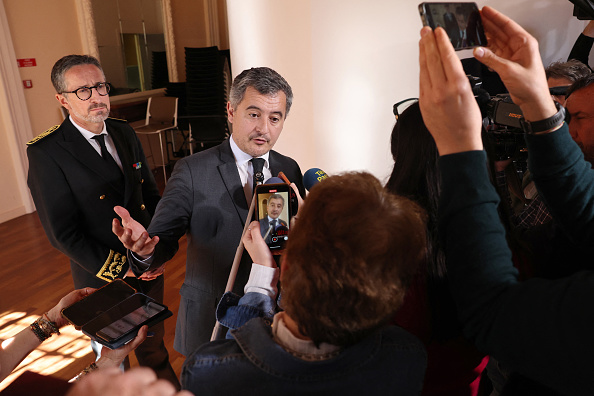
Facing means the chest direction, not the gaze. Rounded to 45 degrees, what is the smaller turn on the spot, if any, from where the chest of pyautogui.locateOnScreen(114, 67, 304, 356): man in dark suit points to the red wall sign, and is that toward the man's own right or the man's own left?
approximately 180°

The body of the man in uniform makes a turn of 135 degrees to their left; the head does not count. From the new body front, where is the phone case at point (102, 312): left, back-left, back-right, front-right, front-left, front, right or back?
back

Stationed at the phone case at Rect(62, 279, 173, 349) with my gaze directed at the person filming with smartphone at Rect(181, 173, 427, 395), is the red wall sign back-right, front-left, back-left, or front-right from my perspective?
back-left

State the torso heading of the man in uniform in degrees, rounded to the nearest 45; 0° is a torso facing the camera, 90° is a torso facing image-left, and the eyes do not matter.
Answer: approximately 315°

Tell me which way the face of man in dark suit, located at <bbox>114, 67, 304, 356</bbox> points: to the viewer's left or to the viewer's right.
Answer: to the viewer's right

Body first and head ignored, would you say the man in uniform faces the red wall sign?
no

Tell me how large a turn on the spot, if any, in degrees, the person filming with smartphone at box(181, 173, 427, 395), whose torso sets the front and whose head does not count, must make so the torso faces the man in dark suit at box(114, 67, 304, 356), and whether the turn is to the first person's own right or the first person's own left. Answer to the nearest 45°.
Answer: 0° — they already face them

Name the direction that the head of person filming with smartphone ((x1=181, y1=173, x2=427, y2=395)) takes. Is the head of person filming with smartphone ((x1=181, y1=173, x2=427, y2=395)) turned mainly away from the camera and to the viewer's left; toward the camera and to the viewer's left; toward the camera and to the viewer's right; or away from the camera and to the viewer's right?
away from the camera and to the viewer's left

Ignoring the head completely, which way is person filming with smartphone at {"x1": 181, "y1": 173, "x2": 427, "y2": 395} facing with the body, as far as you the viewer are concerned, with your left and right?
facing away from the viewer and to the left of the viewer

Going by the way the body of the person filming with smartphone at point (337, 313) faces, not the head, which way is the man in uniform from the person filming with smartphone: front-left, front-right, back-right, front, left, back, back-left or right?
front

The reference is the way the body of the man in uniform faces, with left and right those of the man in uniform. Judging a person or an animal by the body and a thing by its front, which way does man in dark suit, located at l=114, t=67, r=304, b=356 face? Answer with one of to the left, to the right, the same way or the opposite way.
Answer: the same way

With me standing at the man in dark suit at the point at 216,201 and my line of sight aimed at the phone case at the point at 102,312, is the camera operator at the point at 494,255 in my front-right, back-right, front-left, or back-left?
front-left

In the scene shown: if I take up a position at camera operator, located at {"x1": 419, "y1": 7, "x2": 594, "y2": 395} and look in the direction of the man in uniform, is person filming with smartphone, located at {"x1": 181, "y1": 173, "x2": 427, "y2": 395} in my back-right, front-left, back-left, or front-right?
front-left

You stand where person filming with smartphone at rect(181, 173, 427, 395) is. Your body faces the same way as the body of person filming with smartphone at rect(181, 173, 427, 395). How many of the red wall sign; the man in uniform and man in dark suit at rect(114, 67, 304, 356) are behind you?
0

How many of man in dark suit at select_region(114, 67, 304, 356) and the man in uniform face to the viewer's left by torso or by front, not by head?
0

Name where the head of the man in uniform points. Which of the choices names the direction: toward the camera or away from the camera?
toward the camera

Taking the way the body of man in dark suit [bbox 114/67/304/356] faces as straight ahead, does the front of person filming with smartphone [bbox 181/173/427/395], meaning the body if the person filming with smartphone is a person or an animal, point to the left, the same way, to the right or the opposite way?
the opposite way
